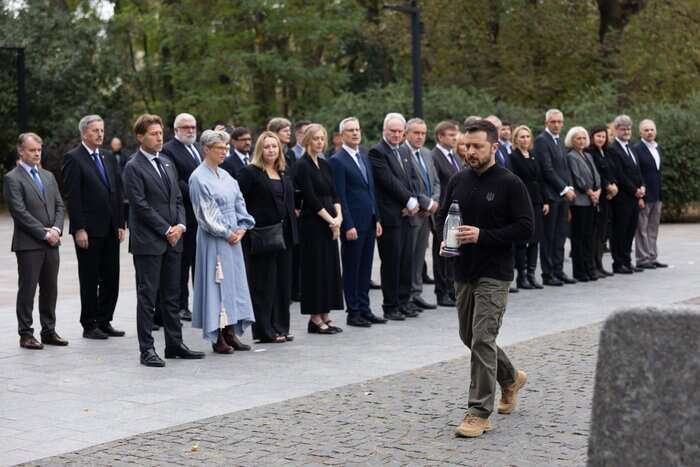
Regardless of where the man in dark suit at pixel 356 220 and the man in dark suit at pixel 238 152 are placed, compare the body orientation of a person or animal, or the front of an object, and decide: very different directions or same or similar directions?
same or similar directions

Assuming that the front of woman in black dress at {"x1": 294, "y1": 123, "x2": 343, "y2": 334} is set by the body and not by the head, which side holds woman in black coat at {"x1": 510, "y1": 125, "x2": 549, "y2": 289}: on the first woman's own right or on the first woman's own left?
on the first woman's own left

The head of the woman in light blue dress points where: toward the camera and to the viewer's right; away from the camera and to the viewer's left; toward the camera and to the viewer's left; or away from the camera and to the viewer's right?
toward the camera and to the viewer's right

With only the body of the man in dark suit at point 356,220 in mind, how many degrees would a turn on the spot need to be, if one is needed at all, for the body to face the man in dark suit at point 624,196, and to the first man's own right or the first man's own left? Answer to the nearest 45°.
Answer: approximately 90° to the first man's own left

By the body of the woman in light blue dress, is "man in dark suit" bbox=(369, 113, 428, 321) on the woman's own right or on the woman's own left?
on the woman's own left

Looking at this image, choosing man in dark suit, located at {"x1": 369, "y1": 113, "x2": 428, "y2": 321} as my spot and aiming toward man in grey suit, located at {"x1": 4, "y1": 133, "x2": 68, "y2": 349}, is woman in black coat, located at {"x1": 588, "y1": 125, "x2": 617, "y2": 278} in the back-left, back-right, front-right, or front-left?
back-right

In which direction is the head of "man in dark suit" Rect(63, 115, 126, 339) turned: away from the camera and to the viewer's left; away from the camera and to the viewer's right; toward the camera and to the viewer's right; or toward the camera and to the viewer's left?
toward the camera and to the viewer's right

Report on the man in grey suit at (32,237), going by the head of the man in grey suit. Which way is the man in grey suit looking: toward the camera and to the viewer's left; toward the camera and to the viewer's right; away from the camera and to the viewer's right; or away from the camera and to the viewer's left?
toward the camera and to the viewer's right

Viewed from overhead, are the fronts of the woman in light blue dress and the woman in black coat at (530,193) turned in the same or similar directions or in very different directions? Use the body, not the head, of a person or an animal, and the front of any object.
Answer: same or similar directions

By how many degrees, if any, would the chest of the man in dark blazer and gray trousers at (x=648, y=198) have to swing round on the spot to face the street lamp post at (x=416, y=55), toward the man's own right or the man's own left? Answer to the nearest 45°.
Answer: approximately 180°

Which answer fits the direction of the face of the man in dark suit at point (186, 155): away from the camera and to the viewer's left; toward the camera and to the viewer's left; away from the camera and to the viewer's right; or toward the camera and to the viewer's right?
toward the camera and to the viewer's right

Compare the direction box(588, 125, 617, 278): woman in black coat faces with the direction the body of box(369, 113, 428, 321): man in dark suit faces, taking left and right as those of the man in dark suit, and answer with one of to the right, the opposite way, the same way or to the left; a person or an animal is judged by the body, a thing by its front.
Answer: the same way

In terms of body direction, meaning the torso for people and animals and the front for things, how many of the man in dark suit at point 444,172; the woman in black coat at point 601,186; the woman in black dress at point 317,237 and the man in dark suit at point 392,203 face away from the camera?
0

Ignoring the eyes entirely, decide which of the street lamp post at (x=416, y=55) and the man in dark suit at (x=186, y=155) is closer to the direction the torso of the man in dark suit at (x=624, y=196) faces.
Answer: the man in dark suit

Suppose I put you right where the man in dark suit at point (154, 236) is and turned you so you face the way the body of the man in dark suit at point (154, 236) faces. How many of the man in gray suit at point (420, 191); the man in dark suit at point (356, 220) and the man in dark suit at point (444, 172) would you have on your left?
3

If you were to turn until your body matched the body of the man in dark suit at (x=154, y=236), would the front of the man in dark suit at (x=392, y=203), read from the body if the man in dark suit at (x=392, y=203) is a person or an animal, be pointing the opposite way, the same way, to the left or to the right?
the same way

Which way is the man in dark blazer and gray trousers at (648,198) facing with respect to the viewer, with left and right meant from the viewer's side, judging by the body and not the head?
facing the viewer and to the right of the viewer
